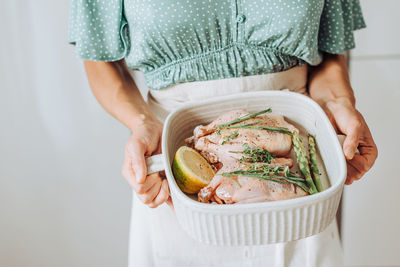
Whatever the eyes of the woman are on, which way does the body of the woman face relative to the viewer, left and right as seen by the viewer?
facing the viewer
